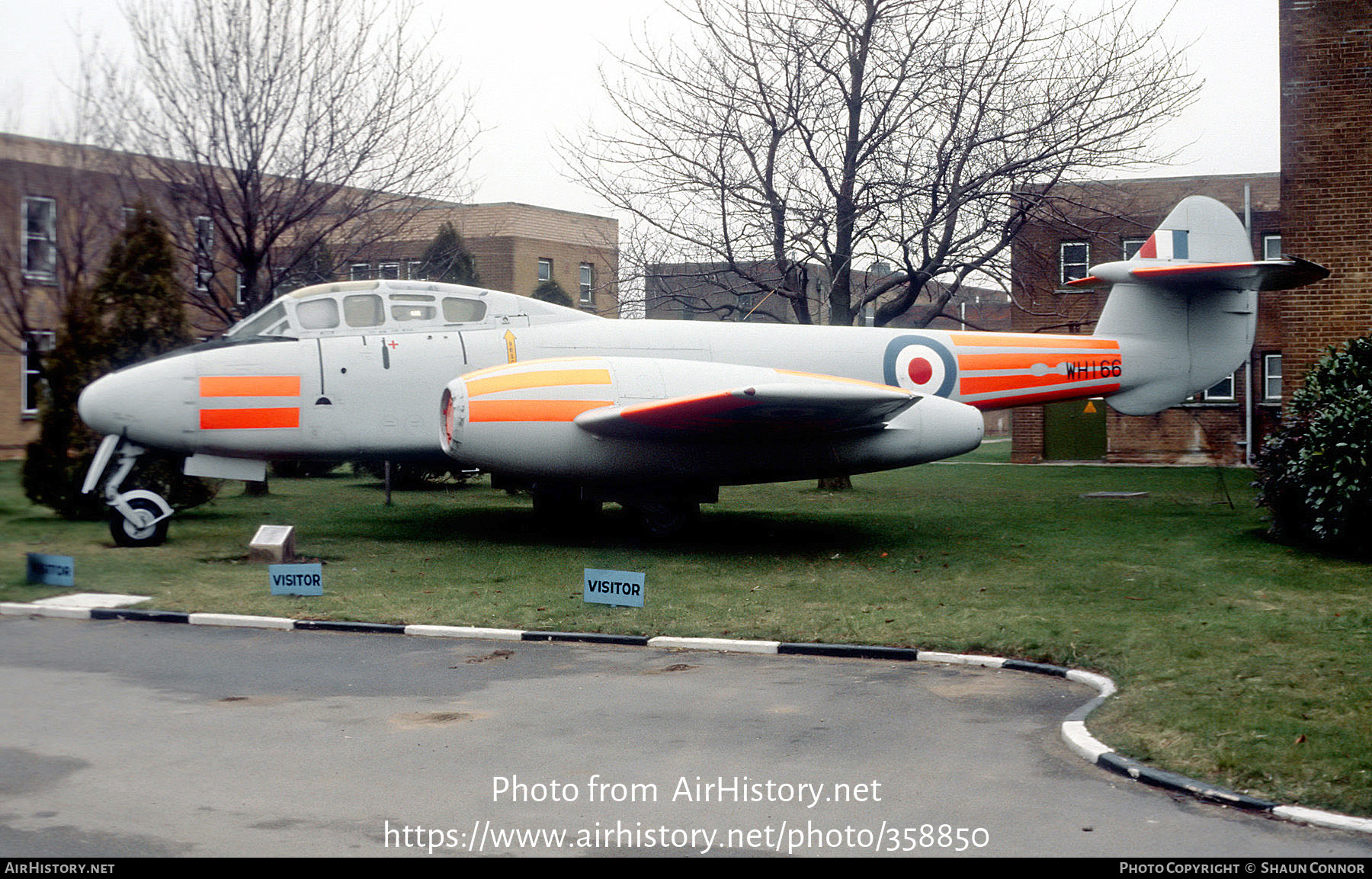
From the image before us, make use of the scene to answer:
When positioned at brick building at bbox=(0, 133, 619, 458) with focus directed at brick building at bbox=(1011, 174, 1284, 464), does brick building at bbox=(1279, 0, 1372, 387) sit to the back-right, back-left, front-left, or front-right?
front-right

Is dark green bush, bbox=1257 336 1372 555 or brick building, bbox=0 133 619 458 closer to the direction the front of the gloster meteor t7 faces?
the brick building

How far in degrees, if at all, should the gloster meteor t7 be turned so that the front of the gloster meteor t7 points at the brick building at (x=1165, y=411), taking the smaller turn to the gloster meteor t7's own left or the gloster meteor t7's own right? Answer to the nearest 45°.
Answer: approximately 135° to the gloster meteor t7's own right

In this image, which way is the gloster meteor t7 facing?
to the viewer's left

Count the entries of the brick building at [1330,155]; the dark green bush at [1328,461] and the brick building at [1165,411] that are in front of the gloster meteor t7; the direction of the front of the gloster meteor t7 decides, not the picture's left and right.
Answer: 0

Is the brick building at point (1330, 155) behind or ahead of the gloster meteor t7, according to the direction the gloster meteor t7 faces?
behind

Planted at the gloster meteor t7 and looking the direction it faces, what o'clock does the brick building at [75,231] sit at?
The brick building is roughly at 1 o'clock from the gloster meteor t7.

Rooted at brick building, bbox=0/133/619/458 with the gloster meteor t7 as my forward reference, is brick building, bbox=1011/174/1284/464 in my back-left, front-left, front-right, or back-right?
front-left

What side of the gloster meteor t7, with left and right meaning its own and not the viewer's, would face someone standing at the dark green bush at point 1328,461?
back
